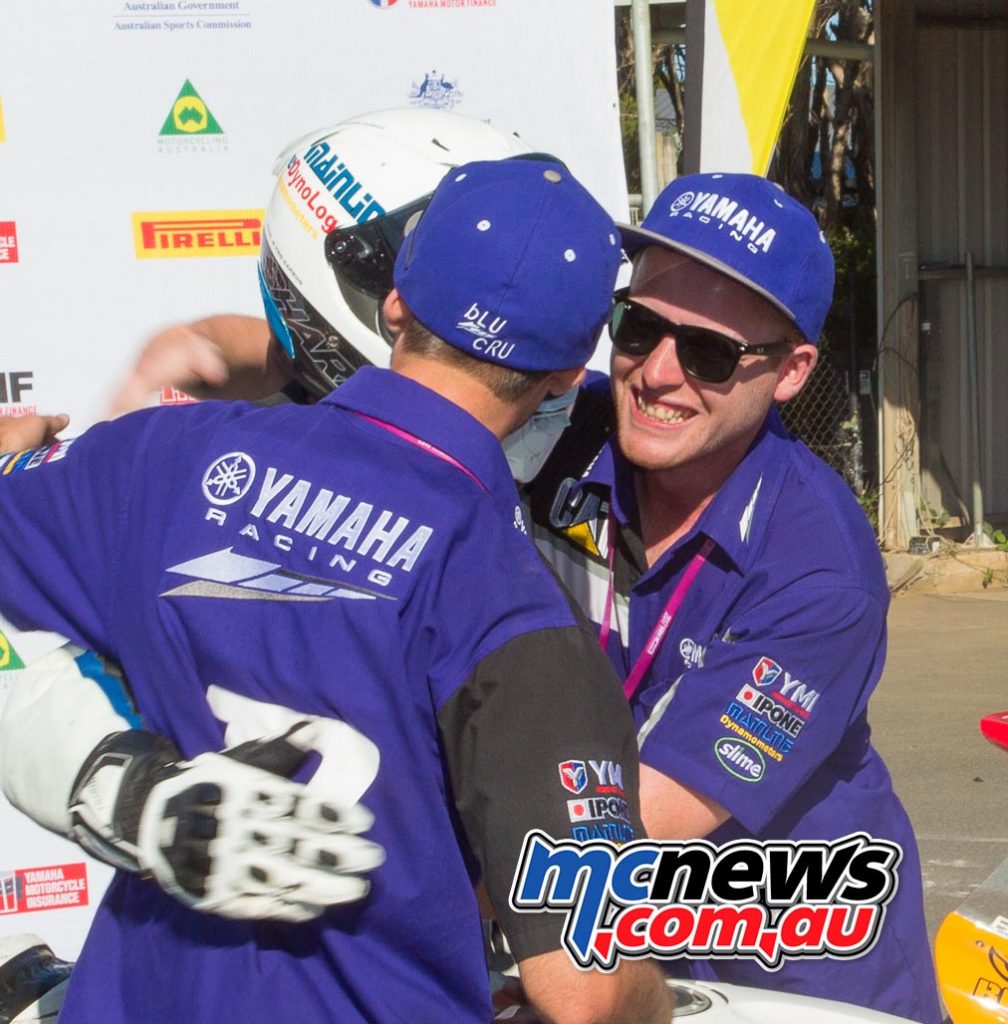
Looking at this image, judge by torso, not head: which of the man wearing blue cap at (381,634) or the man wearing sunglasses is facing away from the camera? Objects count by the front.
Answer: the man wearing blue cap

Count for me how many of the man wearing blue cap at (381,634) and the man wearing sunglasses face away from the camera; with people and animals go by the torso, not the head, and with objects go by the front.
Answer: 1

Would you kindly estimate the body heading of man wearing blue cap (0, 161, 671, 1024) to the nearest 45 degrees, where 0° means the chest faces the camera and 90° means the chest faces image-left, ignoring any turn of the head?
approximately 180°

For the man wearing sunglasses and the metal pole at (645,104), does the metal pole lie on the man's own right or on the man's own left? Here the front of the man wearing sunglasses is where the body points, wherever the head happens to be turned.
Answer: on the man's own right

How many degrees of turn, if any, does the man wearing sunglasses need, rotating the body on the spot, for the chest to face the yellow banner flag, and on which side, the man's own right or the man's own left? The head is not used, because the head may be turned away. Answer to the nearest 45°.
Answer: approximately 135° to the man's own right

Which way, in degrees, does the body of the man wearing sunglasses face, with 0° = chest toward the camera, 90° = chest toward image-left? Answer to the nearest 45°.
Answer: approximately 45°

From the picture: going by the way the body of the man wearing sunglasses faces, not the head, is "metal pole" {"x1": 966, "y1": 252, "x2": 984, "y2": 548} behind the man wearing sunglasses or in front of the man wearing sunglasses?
behind

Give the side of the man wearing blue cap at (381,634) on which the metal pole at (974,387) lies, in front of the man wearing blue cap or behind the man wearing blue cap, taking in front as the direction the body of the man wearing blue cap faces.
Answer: in front
